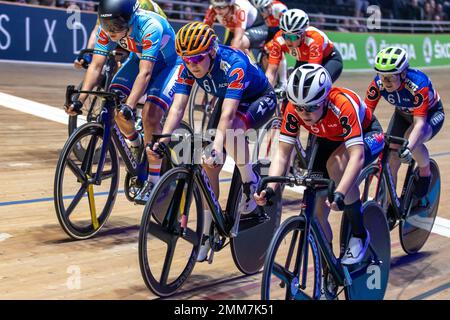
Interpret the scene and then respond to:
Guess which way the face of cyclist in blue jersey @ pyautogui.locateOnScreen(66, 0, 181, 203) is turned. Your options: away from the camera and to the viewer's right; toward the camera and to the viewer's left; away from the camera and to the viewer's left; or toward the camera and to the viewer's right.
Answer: toward the camera and to the viewer's left

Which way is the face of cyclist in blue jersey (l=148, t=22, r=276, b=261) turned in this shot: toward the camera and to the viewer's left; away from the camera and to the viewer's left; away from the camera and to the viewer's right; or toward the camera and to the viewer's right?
toward the camera and to the viewer's left

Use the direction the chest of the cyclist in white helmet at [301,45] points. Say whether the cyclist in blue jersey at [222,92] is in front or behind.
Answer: in front

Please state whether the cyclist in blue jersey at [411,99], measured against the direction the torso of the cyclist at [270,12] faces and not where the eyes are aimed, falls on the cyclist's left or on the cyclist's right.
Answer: on the cyclist's left

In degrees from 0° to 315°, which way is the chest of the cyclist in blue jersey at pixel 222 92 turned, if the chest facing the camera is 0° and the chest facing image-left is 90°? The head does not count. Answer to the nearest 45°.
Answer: approximately 45°

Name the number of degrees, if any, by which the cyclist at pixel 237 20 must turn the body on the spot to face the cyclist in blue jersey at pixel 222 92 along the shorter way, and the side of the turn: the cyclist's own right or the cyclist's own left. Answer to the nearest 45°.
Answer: approximately 45° to the cyclist's own left

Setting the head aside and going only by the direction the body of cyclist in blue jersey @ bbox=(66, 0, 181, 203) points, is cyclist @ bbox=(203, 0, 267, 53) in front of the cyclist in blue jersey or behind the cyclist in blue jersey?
behind

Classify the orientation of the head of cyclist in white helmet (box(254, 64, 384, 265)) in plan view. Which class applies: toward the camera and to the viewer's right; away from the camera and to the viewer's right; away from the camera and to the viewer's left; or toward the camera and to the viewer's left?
toward the camera and to the viewer's left

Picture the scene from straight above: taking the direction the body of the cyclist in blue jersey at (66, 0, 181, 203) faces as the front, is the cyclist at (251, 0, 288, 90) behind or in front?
behind

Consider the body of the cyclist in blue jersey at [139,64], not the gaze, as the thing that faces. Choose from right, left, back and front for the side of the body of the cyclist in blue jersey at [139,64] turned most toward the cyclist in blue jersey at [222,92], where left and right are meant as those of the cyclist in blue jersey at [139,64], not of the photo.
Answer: left

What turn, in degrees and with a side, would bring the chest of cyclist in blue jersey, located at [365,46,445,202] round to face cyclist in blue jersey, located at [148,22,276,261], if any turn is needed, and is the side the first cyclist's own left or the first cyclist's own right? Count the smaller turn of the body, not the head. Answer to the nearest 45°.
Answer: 0° — they already face them
